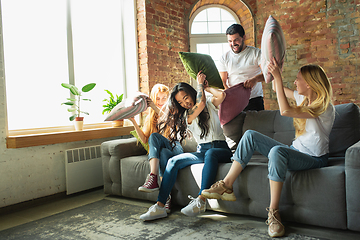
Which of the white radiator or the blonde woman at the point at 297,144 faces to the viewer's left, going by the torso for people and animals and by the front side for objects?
the blonde woman

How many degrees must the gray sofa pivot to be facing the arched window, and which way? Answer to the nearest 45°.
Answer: approximately 135° to its right

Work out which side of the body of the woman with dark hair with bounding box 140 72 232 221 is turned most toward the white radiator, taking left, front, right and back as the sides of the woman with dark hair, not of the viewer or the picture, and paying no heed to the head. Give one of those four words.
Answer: right

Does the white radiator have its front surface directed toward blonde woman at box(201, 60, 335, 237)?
yes

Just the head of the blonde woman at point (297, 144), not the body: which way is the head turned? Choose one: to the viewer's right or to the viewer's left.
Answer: to the viewer's left

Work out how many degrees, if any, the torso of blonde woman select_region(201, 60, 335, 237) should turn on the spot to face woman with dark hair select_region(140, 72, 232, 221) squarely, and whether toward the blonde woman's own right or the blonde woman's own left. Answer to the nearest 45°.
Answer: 0° — they already face them

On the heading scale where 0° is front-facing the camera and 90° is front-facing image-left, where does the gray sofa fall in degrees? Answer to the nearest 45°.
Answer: approximately 45°

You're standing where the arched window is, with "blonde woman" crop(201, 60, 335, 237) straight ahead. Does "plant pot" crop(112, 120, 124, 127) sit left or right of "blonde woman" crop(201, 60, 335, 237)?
right

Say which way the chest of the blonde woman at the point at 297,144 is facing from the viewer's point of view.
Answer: to the viewer's left

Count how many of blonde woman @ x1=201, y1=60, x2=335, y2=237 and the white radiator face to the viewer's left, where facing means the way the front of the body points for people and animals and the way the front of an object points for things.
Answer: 1
